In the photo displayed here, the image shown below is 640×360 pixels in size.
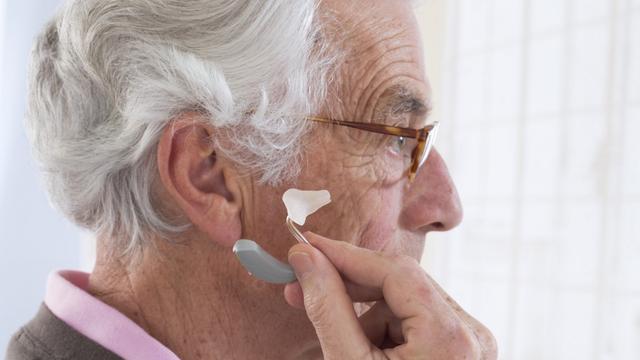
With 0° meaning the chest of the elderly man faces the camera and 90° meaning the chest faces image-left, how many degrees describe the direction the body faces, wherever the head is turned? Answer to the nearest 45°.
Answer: approximately 270°

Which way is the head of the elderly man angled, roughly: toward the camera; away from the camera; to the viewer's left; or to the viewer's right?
to the viewer's right
